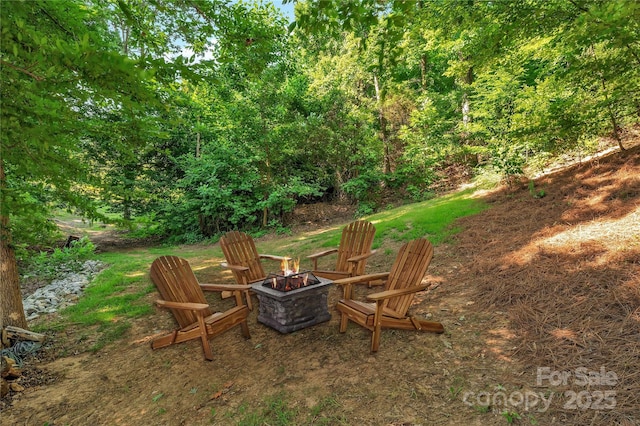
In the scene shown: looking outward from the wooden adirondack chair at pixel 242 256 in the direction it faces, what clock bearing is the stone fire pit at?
The stone fire pit is roughly at 1 o'clock from the wooden adirondack chair.

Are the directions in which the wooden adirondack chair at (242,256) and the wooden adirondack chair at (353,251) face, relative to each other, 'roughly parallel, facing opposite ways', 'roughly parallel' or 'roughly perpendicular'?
roughly perpendicular

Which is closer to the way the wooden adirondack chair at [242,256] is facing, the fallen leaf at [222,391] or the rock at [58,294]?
the fallen leaf

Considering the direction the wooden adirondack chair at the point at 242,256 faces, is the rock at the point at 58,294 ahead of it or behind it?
behind

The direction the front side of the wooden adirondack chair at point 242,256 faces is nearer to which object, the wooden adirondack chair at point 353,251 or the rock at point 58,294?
the wooden adirondack chair

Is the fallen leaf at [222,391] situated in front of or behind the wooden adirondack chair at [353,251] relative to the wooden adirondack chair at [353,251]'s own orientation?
in front

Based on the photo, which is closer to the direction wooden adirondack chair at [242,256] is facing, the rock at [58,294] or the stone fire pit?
the stone fire pit

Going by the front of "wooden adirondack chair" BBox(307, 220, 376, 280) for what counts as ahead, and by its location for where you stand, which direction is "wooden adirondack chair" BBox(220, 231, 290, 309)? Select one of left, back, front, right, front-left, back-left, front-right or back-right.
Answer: front-right

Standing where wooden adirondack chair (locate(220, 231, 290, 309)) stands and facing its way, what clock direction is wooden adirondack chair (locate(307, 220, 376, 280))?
wooden adirondack chair (locate(307, 220, 376, 280)) is roughly at 11 o'clock from wooden adirondack chair (locate(220, 231, 290, 309)).

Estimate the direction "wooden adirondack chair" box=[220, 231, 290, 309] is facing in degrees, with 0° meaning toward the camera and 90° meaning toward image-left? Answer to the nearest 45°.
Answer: approximately 315°

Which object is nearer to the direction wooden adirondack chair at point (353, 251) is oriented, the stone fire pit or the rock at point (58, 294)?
the stone fire pit

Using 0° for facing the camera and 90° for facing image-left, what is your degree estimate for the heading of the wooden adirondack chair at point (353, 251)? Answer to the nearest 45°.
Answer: approximately 45°
